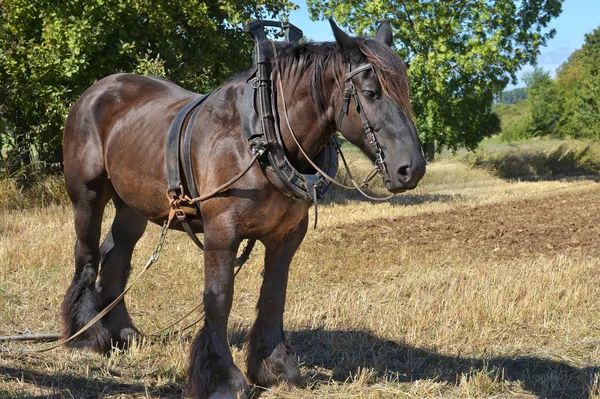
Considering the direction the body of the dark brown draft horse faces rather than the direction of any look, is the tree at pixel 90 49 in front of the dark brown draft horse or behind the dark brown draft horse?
behind

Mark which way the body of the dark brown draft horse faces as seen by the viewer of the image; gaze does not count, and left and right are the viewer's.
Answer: facing the viewer and to the right of the viewer
